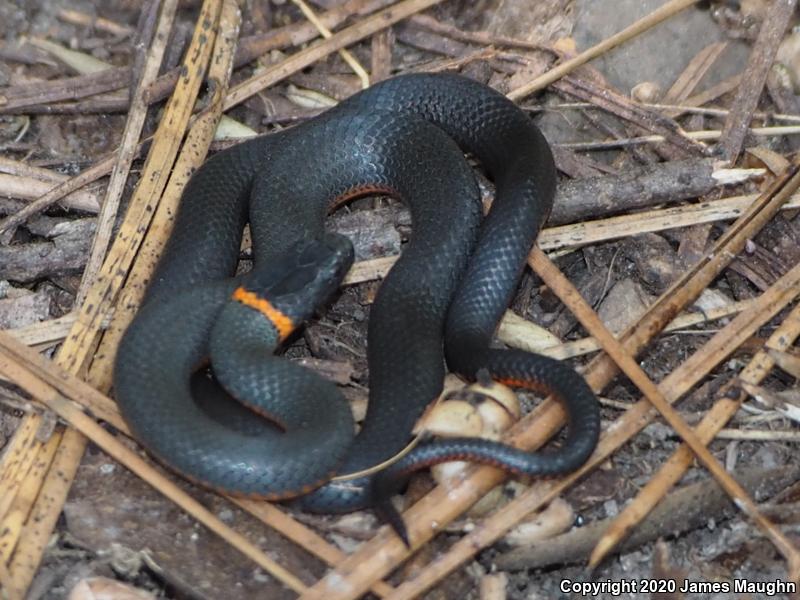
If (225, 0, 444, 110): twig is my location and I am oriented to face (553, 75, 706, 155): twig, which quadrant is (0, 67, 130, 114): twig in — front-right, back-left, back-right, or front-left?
back-right

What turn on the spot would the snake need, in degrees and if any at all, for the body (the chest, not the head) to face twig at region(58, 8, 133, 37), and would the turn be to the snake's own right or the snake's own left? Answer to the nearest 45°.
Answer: approximately 90° to the snake's own left

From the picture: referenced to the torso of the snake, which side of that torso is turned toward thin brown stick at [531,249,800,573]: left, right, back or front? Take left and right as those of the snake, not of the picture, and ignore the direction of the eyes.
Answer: right

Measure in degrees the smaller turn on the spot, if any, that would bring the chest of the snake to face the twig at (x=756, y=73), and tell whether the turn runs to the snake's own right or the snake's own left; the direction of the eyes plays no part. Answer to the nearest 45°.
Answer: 0° — it already faces it

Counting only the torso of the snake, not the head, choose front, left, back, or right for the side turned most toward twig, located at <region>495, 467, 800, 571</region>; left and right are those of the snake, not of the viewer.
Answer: right

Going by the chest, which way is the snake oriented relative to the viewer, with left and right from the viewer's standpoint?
facing away from the viewer and to the right of the viewer

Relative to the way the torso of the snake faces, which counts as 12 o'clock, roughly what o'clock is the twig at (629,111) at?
The twig is roughly at 12 o'clock from the snake.
